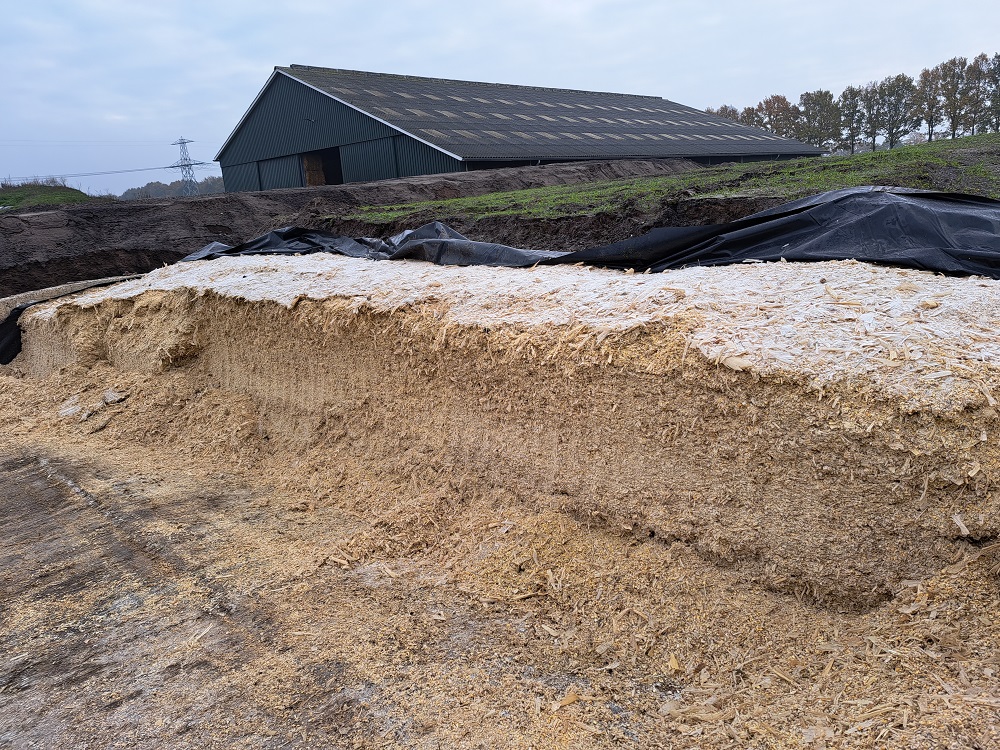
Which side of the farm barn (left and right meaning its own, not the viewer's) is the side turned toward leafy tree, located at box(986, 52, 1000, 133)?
back

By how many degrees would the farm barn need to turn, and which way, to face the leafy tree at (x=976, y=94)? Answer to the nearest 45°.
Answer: approximately 180°

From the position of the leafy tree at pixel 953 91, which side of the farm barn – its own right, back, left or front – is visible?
back

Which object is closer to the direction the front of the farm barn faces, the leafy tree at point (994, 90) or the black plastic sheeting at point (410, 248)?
the black plastic sheeting

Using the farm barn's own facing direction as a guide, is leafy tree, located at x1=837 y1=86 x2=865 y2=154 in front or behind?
behind

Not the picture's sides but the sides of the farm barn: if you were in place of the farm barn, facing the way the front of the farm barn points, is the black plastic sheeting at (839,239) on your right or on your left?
on your left

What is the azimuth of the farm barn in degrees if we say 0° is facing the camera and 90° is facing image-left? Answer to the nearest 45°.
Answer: approximately 45°
